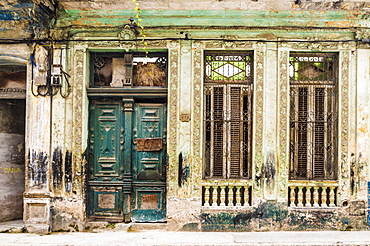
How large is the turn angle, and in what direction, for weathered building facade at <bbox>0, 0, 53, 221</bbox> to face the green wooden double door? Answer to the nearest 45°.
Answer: approximately 45° to its left

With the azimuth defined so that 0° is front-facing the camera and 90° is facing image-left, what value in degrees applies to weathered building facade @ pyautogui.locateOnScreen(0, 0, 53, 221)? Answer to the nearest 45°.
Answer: approximately 0°

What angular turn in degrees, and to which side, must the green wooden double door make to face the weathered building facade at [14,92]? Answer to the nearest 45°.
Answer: approximately 90° to its right

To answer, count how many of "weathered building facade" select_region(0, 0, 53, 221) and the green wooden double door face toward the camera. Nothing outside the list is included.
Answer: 2

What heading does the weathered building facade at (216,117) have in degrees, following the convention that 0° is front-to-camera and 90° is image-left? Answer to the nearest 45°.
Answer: approximately 0°
